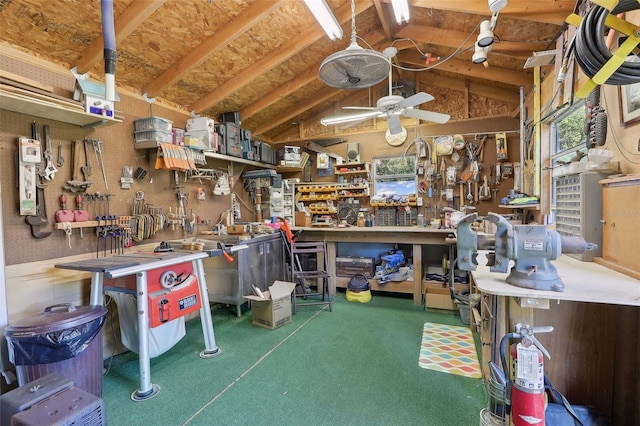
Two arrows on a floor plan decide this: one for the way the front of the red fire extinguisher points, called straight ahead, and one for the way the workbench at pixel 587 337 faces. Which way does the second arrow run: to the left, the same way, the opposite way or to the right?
to the right

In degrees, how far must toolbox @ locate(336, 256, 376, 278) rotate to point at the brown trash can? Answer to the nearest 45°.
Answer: approximately 45° to its right

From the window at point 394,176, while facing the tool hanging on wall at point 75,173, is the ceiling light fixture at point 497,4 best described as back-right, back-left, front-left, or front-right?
front-left

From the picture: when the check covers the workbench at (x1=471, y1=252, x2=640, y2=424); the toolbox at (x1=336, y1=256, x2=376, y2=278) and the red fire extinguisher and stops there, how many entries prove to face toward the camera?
2

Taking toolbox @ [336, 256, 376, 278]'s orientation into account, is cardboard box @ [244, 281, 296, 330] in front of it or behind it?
in front

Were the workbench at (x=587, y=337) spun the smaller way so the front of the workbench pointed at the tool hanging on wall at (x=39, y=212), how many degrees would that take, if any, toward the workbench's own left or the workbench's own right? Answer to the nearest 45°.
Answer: approximately 45° to the workbench's own left

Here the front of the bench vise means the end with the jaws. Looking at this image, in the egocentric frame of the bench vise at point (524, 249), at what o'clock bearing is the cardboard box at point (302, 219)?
The cardboard box is roughly at 1 o'clock from the bench vise.

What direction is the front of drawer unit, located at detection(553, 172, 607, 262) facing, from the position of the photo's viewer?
facing the viewer and to the left of the viewer

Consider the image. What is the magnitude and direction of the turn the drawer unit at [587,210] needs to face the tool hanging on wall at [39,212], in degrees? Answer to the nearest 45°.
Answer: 0° — it already faces it

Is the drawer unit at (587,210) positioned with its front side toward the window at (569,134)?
no

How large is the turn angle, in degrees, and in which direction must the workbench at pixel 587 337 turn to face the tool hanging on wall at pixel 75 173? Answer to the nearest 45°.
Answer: approximately 45° to its left

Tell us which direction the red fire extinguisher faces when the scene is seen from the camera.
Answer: facing the viewer

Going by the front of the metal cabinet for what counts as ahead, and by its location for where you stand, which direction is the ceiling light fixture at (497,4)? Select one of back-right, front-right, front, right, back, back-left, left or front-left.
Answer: front

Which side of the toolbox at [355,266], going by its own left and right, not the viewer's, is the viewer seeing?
front

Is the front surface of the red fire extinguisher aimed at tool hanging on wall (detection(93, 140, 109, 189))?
no

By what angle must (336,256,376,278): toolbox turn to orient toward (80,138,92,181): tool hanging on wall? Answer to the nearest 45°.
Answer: approximately 45° to its right
